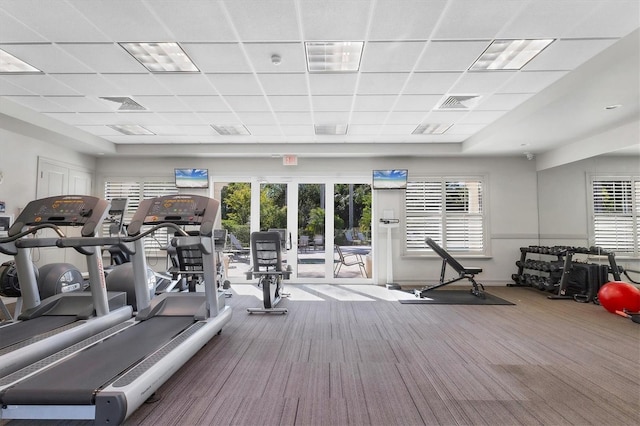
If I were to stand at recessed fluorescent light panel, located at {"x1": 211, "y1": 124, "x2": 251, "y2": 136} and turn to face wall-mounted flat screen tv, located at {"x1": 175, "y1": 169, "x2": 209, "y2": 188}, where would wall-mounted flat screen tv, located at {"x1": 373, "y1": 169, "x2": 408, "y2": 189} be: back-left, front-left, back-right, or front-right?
back-right

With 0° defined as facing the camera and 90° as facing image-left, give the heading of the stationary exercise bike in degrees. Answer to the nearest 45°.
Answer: approximately 180°

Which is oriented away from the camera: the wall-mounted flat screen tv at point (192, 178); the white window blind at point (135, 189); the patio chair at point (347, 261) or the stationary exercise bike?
the stationary exercise bike

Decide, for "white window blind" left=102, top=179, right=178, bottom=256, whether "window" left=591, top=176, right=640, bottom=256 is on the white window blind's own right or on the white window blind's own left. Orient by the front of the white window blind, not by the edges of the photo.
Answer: on the white window blind's own left

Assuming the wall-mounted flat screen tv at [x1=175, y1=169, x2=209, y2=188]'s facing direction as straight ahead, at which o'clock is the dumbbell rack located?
The dumbbell rack is roughly at 10 o'clock from the wall-mounted flat screen tv.

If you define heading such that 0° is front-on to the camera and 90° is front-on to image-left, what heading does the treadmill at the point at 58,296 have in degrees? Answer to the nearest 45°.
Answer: approximately 225°

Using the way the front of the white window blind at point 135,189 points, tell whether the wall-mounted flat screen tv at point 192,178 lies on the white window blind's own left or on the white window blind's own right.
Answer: on the white window blind's own left

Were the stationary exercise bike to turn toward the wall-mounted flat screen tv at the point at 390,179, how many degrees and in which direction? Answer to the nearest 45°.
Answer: approximately 45° to its right
